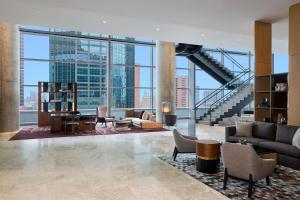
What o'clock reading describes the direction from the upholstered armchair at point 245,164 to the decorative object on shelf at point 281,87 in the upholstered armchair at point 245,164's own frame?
The decorative object on shelf is roughly at 11 o'clock from the upholstered armchair.

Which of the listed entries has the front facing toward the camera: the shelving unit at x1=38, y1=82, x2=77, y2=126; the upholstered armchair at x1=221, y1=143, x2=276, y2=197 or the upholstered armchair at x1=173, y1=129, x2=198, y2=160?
the shelving unit

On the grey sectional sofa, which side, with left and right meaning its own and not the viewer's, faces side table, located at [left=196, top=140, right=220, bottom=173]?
front

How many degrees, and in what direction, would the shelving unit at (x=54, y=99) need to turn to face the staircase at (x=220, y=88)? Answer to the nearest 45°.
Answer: approximately 90° to its left

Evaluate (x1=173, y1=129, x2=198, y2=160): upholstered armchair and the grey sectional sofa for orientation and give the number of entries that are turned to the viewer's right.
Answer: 1

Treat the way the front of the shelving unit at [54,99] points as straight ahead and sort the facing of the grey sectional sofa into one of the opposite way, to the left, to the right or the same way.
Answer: to the right

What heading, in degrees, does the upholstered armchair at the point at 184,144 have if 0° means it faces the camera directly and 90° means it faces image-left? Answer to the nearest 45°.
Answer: approximately 270°

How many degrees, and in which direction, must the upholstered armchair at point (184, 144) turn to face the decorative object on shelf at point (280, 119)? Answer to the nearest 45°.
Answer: approximately 45° to its left

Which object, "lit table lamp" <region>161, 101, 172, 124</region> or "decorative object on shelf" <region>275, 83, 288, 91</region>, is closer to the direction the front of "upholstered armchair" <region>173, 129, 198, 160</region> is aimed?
the decorative object on shelf

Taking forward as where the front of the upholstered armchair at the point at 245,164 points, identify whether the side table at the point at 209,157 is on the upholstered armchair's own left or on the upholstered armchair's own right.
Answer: on the upholstered armchair's own left

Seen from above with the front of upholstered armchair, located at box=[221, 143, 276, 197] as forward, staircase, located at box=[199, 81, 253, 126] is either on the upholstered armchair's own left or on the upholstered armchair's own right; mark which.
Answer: on the upholstered armchair's own left

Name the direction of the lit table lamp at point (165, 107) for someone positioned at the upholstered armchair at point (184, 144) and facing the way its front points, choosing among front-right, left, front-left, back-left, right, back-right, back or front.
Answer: left

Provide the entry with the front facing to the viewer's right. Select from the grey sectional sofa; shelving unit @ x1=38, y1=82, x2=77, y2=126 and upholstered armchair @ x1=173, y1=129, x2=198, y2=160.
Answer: the upholstered armchair

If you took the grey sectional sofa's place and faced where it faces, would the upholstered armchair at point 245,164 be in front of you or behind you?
in front
